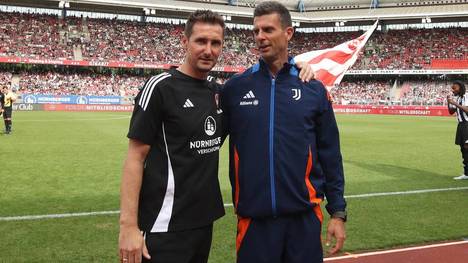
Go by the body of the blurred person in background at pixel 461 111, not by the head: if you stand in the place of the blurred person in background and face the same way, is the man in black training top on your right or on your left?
on your left

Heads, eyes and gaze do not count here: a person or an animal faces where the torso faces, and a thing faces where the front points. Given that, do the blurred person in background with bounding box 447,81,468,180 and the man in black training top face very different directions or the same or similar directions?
very different directions

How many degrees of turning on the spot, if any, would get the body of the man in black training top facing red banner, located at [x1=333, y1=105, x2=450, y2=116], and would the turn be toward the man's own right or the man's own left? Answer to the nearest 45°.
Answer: approximately 90° to the man's own left

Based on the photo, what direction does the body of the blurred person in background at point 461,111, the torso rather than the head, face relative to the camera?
to the viewer's left

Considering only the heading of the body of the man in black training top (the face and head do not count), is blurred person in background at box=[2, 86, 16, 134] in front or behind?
behind
